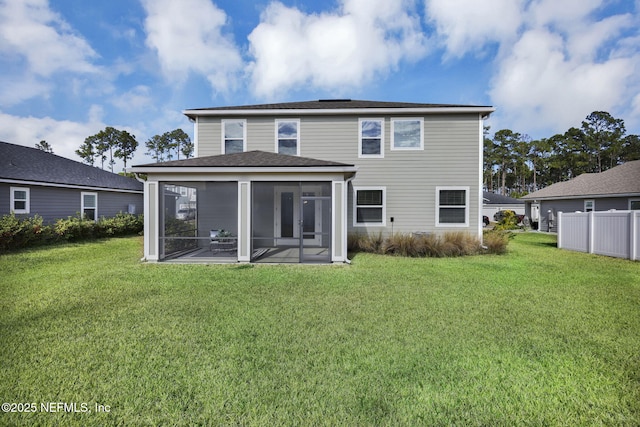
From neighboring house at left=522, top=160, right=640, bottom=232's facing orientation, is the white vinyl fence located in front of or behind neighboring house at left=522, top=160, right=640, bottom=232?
behind

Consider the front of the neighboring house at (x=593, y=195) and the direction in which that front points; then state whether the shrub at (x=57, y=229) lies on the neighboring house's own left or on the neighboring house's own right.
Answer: on the neighboring house's own left

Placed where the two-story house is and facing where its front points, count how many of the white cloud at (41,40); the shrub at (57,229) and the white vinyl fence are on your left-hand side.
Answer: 2

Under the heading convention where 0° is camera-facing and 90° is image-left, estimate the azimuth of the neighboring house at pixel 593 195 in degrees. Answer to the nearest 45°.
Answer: approximately 135°

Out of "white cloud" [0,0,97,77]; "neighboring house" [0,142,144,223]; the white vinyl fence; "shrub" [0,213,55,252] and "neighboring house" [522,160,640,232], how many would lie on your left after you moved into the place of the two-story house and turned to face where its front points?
3

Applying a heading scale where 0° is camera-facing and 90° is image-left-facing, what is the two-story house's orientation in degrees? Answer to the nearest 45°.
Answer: approximately 180°

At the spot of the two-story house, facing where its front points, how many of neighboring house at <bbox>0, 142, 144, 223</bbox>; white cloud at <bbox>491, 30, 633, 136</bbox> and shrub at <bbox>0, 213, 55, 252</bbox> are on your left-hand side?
2

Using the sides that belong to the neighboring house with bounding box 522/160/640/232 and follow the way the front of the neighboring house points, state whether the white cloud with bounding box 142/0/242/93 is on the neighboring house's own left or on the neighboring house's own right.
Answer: on the neighboring house's own left

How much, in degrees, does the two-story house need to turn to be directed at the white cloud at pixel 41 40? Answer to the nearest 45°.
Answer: approximately 90° to its left
